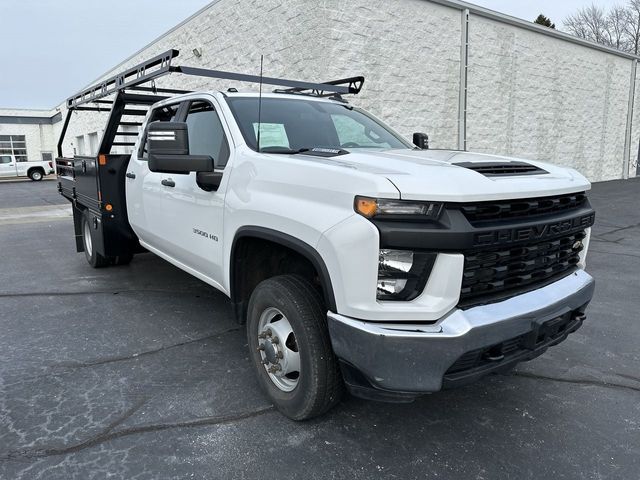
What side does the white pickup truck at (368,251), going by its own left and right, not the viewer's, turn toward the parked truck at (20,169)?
back

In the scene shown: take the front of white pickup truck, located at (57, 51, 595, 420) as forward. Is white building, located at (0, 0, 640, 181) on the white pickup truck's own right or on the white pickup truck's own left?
on the white pickup truck's own left

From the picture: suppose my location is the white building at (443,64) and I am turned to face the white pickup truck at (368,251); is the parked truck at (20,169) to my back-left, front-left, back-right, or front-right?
back-right

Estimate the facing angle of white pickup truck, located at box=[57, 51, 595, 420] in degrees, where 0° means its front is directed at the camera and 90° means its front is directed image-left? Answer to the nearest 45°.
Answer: approximately 315°
